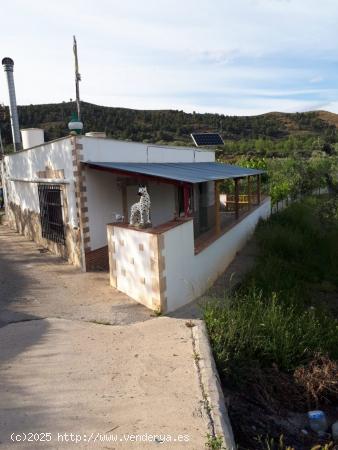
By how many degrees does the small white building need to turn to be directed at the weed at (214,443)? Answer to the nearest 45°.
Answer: approximately 45° to its right

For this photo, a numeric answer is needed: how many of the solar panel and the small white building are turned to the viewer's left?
0

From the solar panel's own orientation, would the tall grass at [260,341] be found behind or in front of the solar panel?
in front

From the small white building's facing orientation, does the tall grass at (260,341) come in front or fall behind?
in front

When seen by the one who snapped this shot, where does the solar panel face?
facing the viewer and to the right of the viewer
